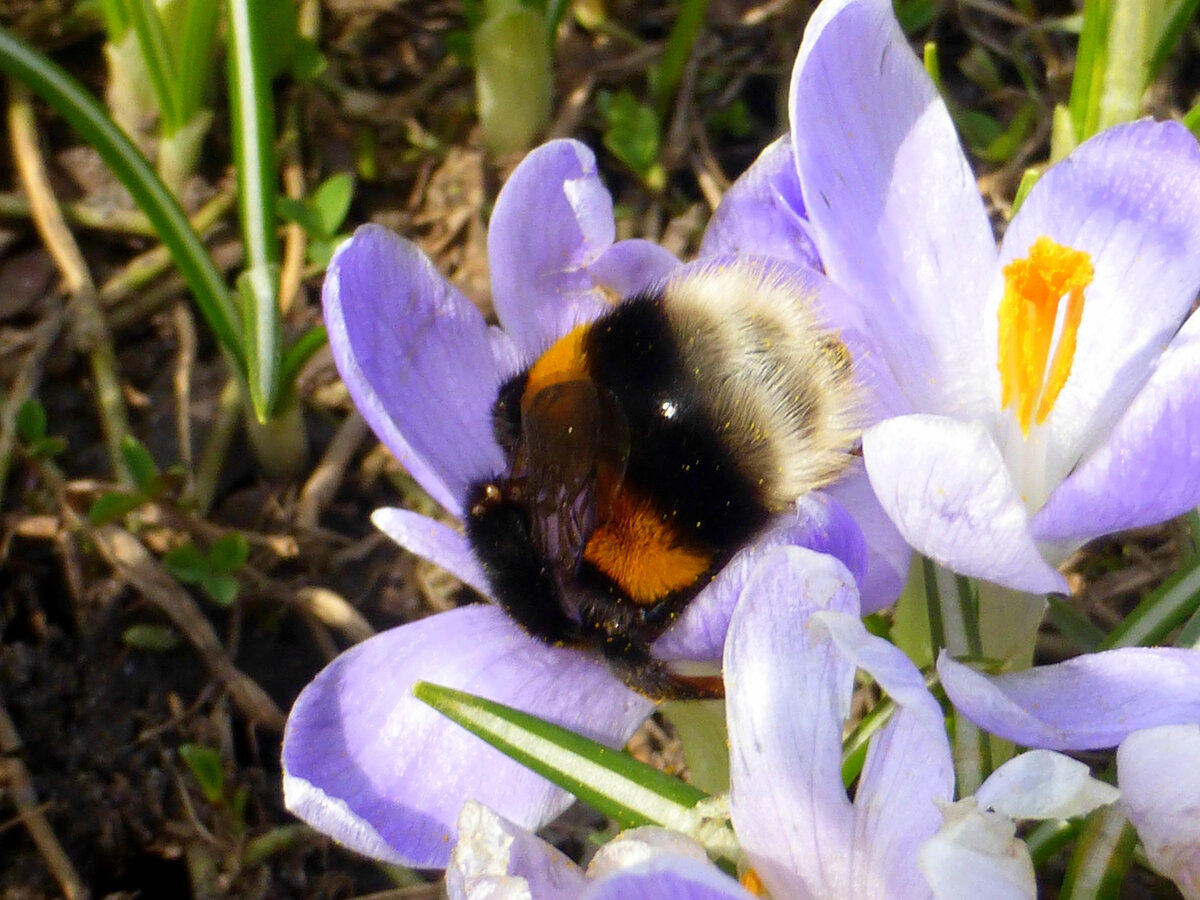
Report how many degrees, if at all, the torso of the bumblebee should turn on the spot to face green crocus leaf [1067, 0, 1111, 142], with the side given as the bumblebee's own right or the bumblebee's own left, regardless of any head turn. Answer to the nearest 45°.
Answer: approximately 180°

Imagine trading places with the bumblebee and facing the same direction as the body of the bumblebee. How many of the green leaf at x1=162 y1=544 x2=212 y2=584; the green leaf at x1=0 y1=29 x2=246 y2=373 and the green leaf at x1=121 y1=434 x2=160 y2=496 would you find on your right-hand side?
3

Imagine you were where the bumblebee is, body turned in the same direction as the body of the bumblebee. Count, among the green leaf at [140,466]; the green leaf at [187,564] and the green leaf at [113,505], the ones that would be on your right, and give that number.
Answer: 3

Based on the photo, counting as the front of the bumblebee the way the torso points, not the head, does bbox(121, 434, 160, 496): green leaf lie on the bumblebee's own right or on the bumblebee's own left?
on the bumblebee's own right

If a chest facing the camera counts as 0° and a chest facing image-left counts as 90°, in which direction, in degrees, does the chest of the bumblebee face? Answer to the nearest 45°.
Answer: approximately 45°

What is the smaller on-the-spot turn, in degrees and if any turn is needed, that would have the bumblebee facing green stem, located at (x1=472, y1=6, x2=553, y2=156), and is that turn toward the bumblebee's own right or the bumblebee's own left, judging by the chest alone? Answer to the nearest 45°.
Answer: approximately 135° to the bumblebee's own right

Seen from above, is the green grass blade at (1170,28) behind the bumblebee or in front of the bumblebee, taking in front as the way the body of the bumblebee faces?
behind
